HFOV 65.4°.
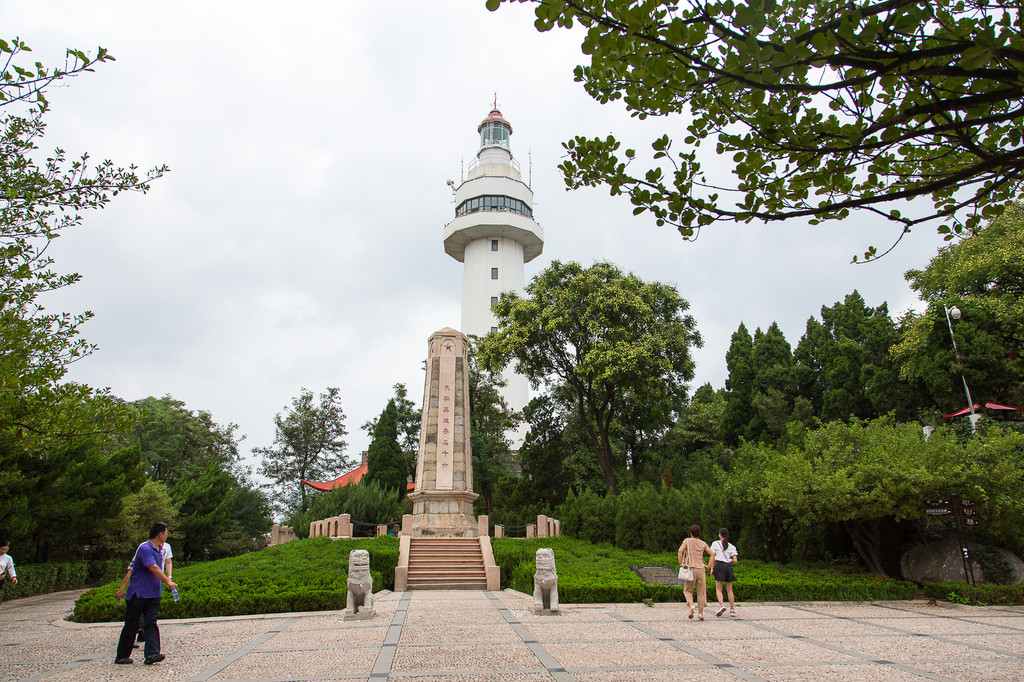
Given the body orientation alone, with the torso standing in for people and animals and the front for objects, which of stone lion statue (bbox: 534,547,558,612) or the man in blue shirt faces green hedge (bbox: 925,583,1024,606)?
the man in blue shirt

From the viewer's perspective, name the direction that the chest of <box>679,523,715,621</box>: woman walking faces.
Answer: away from the camera

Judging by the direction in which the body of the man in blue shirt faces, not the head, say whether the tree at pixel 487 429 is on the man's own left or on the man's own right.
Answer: on the man's own left

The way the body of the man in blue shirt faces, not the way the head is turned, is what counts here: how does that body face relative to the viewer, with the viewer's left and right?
facing to the right of the viewer

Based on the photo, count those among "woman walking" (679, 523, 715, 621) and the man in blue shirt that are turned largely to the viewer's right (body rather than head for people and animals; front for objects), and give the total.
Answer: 1

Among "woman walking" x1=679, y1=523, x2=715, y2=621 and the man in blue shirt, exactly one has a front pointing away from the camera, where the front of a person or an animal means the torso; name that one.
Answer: the woman walking

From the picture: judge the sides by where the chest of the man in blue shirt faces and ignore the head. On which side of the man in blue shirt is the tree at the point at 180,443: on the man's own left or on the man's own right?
on the man's own left

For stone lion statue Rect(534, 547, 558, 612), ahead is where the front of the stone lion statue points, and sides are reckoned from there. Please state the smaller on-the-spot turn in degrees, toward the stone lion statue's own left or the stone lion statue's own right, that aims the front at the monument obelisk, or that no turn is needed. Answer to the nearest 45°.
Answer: approximately 180°

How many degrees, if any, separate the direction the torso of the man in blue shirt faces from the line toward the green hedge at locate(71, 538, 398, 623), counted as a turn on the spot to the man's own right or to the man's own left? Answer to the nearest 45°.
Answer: approximately 90° to the man's own left

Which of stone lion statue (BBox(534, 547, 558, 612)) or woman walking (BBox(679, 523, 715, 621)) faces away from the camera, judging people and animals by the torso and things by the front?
the woman walking
